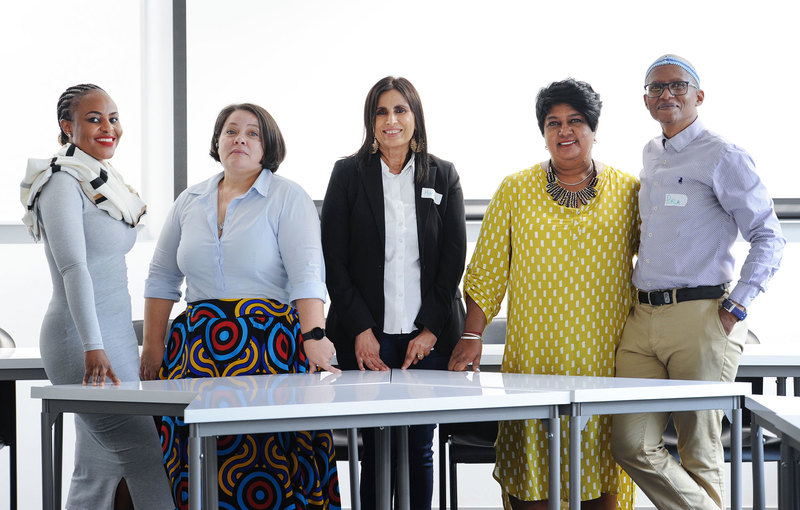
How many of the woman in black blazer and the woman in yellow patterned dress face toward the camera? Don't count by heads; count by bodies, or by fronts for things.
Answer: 2

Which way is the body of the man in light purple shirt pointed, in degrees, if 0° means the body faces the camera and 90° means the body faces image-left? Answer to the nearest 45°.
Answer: approximately 45°

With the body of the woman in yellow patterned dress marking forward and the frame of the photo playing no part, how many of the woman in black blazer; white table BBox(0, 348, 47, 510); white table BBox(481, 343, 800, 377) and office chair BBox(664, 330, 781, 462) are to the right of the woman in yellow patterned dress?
2

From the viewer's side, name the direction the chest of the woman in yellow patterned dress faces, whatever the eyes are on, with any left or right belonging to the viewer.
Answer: facing the viewer

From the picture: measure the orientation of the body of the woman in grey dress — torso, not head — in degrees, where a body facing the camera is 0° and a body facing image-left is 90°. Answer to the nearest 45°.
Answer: approximately 315°

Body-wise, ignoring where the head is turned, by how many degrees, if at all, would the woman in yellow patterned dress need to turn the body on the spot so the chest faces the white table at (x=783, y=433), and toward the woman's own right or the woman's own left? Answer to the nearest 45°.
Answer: approximately 45° to the woman's own left

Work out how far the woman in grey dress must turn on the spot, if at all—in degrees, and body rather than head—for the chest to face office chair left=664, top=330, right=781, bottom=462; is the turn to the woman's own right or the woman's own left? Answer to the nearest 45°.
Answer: approximately 45° to the woman's own left

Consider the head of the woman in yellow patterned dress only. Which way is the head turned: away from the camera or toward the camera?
toward the camera

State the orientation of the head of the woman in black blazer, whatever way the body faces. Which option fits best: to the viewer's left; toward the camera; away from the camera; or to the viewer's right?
toward the camera

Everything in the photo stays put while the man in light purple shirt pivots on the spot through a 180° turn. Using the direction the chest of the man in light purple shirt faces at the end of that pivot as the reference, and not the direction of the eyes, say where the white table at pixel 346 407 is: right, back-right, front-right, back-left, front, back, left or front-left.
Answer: back

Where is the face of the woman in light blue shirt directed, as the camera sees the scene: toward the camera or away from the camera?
toward the camera

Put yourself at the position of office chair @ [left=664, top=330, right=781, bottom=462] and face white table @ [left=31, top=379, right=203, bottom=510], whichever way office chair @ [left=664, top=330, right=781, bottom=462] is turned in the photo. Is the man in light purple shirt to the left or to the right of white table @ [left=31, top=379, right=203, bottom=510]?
left

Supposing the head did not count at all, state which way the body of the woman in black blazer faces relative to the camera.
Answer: toward the camera

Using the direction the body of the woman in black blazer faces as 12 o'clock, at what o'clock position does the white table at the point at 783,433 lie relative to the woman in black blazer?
The white table is roughly at 10 o'clock from the woman in black blazer.

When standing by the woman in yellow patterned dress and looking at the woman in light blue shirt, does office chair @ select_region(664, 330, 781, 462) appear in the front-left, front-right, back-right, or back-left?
back-right

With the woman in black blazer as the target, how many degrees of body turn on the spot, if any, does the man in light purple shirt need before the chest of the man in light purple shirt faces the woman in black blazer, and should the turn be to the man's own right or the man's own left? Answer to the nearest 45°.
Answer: approximately 45° to the man's own right
